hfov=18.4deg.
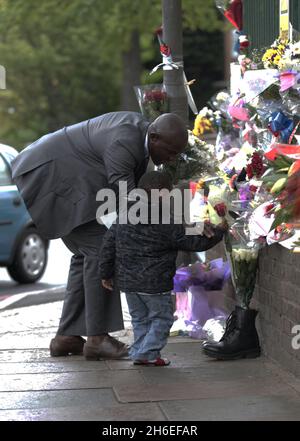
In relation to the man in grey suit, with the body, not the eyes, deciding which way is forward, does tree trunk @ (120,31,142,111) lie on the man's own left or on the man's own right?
on the man's own left

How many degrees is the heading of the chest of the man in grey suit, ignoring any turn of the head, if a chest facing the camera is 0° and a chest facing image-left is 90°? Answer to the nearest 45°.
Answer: approximately 270°

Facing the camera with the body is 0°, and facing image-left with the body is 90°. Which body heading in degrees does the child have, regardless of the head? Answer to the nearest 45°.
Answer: approximately 225°

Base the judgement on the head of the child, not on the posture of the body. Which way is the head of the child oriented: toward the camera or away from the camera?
away from the camera

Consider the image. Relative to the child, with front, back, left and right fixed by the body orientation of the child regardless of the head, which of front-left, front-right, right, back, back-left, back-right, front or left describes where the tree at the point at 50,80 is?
front-left

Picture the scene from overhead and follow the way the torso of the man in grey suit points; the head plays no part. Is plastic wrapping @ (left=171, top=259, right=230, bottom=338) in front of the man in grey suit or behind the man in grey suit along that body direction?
in front
